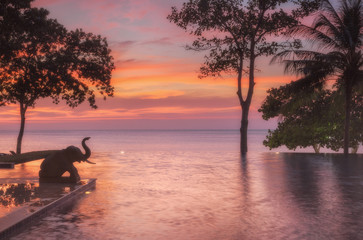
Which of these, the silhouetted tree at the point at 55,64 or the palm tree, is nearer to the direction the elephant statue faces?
the palm tree

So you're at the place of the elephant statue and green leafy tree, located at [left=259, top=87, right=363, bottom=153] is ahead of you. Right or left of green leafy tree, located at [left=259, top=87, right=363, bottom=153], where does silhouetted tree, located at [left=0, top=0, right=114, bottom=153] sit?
left

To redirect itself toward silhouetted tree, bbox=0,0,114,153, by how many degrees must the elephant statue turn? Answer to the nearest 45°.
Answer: approximately 90° to its left

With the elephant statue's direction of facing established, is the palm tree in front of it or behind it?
in front

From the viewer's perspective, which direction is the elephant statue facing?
to the viewer's right

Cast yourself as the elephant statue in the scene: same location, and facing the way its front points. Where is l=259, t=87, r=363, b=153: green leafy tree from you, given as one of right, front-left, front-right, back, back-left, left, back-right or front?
front-left
